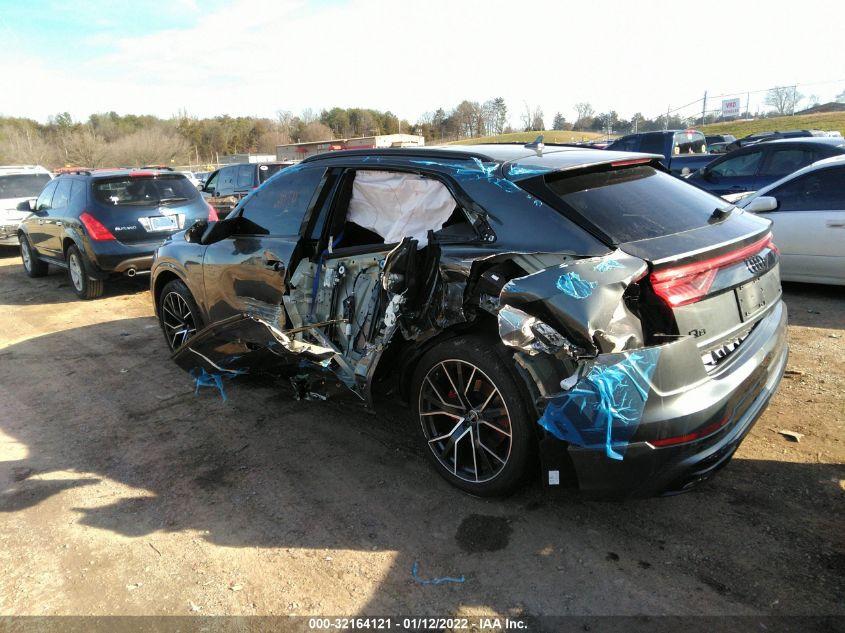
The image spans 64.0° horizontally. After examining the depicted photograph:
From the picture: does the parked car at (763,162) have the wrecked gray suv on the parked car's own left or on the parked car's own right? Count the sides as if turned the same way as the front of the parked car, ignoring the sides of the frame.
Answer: on the parked car's own left

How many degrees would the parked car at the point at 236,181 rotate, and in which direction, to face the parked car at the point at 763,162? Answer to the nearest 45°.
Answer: approximately 135° to its left

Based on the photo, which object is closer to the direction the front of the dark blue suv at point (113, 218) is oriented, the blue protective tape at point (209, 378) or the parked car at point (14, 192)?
the parked car

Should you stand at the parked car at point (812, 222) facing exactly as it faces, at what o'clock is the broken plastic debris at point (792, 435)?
The broken plastic debris is roughly at 9 o'clock from the parked car.

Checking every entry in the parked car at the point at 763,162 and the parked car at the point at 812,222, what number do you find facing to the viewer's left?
2

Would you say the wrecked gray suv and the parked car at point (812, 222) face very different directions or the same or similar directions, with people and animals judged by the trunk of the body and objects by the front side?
same or similar directions

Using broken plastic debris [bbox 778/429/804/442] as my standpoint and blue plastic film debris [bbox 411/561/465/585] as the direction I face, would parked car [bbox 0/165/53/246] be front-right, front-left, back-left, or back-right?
front-right

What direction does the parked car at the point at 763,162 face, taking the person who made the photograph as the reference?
facing to the left of the viewer

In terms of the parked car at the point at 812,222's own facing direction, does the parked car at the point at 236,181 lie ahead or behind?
ahead

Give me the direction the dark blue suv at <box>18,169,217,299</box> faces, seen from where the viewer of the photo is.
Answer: facing away from the viewer and to the left of the viewer

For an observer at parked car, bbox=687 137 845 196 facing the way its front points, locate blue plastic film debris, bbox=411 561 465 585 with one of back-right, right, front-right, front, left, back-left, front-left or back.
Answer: left

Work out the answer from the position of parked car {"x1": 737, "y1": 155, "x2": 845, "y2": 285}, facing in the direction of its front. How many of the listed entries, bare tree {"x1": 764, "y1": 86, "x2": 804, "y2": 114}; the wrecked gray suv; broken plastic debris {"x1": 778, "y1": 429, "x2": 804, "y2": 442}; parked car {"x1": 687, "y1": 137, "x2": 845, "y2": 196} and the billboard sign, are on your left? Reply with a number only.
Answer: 2

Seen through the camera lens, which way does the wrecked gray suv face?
facing away from the viewer and to the left of the viewer

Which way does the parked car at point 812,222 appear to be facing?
to the viewer's left
